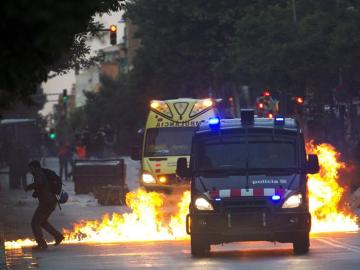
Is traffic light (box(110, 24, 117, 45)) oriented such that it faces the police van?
yes

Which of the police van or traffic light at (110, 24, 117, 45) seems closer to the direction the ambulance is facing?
the police van

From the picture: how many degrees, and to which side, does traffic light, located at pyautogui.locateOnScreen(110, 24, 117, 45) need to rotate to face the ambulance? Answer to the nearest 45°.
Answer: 0° — it already faces it

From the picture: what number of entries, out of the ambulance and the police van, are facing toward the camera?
2

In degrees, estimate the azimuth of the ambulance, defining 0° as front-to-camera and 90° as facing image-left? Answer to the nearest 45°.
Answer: approximately 0°

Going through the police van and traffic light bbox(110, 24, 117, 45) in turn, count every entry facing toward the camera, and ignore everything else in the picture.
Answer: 2

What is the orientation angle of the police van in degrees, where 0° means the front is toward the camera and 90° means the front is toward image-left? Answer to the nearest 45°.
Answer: approximately 0°

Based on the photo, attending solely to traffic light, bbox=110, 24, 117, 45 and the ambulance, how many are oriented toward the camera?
2

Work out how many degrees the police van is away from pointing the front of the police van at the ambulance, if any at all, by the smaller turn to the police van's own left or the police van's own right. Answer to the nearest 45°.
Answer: approximately 180°

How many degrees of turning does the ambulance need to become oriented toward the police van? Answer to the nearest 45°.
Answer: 0° — it already faces it
